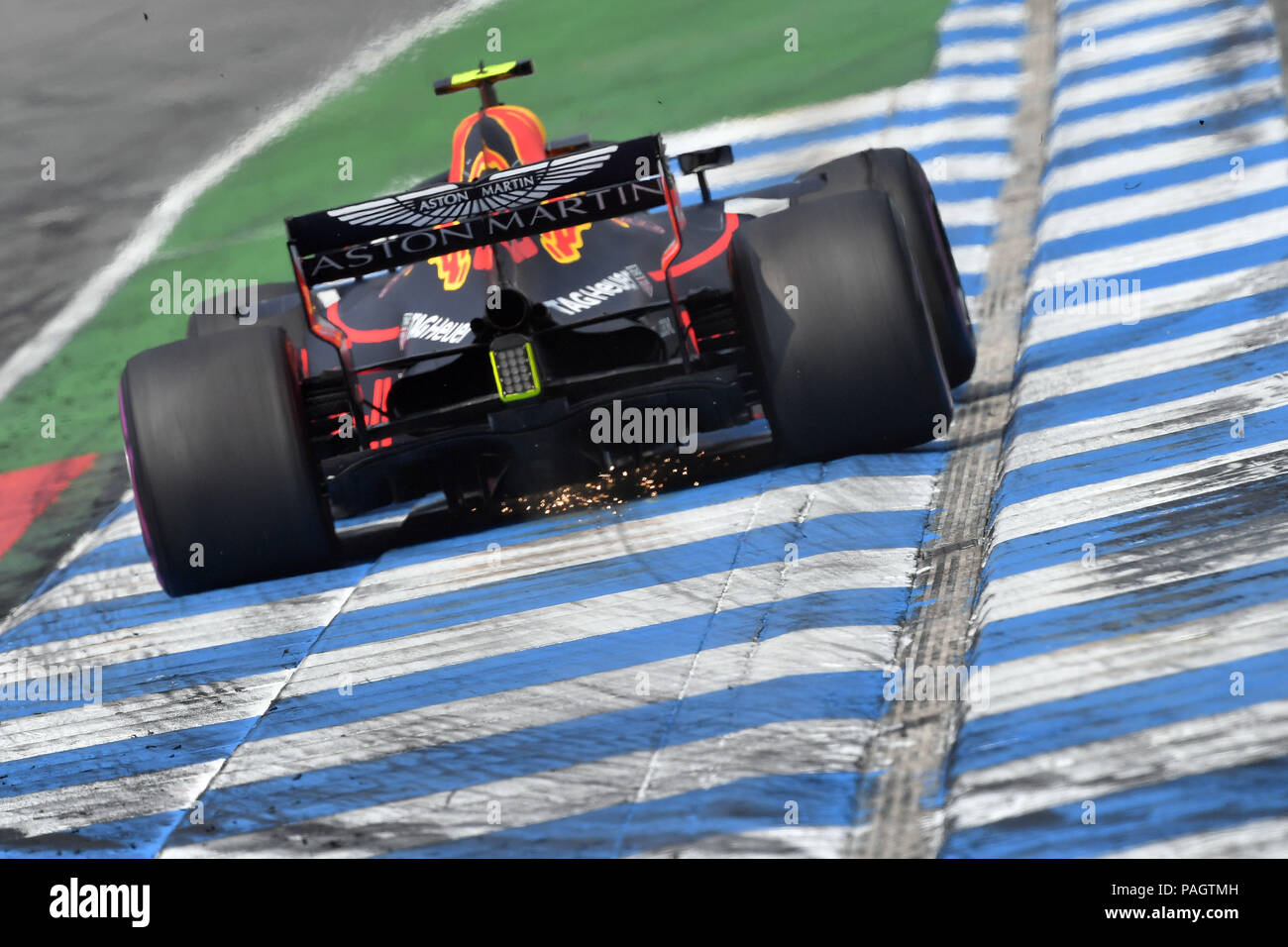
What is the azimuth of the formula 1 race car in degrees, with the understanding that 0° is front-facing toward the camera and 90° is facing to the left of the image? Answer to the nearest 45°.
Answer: approximately 180°
